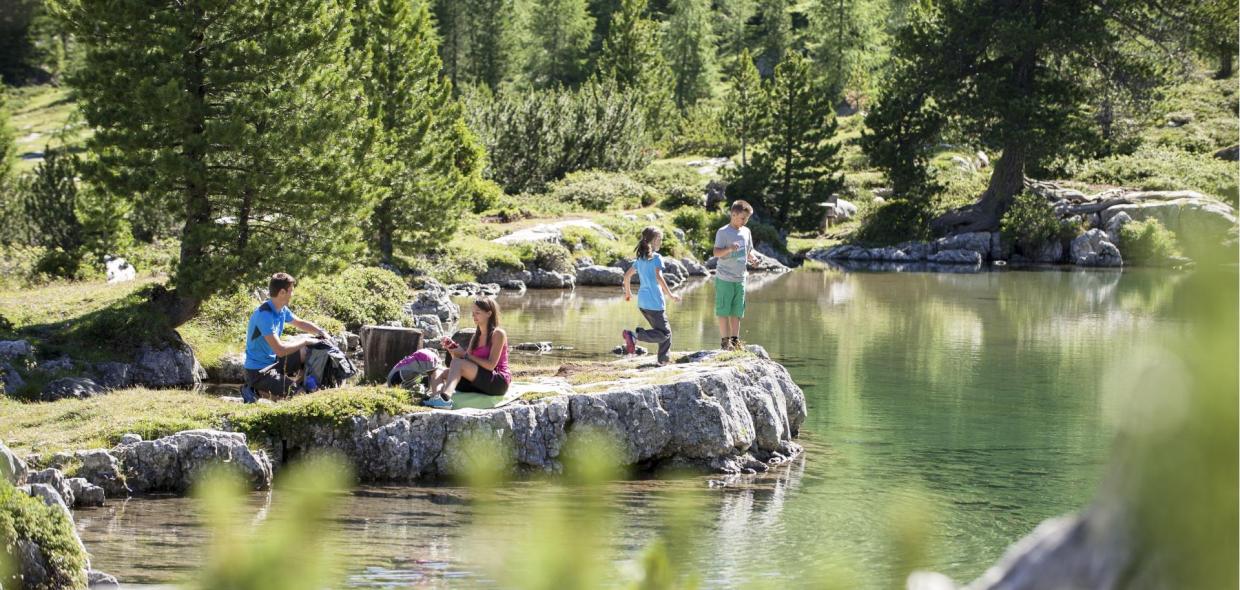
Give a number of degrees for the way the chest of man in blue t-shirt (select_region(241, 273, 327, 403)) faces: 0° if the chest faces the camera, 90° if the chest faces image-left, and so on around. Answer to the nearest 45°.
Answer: approximately 270°

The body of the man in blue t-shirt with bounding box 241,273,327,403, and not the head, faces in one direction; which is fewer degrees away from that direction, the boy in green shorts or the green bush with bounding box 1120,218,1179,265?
the boy in green shorts

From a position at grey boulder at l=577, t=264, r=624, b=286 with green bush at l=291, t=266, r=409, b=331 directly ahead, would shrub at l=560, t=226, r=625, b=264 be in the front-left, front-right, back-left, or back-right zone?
back-right

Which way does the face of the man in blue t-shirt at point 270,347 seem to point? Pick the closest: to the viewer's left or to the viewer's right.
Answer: to the viewer's right

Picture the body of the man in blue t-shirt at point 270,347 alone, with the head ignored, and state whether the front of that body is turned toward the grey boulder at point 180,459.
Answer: no

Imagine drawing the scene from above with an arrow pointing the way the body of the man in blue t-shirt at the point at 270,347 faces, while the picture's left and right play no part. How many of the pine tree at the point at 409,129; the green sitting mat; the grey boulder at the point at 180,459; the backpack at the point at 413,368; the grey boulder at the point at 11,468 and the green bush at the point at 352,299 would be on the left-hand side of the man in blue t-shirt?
2

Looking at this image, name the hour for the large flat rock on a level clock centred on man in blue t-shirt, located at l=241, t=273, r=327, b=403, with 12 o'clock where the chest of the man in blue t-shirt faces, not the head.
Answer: The large flat rock is roughly at 1 o'clock from the man in blue t-shirt.

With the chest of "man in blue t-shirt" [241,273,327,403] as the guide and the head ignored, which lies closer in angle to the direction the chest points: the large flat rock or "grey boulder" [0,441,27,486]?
the large flat rock

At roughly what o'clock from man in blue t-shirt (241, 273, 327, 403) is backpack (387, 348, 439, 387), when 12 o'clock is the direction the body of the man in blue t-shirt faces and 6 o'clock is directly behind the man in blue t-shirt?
The backpack is roughly at 1 o'clock from the man in blue t-shirt.

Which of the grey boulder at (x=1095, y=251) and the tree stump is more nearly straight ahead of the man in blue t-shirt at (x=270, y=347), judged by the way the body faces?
the tree stump

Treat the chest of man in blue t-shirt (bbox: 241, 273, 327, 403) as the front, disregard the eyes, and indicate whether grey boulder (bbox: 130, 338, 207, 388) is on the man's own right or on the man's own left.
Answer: on the man's own left

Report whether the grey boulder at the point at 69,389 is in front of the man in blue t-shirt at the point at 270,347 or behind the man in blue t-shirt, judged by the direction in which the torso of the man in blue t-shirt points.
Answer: behind

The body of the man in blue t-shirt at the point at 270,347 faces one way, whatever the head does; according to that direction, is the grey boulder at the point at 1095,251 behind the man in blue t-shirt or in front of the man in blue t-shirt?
in front

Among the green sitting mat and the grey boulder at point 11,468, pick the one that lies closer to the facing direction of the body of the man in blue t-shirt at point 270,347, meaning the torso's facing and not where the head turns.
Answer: the green sitting mat

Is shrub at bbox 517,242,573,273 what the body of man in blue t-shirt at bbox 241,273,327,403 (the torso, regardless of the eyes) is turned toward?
no

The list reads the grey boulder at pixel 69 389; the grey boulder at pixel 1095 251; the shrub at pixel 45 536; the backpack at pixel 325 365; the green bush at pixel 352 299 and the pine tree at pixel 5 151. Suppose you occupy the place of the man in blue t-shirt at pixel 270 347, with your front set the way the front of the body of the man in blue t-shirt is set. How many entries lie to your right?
1

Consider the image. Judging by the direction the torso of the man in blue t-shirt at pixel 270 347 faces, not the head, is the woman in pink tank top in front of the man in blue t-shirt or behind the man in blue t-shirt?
in front

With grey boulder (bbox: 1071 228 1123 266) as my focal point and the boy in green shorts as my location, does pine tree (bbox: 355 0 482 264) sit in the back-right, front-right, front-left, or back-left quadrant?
front-left

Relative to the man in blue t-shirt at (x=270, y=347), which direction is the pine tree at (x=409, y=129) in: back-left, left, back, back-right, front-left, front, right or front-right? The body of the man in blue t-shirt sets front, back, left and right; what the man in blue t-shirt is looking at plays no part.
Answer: left

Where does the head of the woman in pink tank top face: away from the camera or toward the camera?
toward the camera
